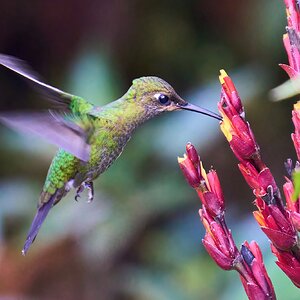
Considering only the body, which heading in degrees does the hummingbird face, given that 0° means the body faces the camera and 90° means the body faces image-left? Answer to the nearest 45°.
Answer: approximately 270°

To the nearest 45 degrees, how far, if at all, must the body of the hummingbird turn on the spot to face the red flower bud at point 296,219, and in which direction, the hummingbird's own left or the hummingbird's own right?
approximately 45° to the hummingbird's own right

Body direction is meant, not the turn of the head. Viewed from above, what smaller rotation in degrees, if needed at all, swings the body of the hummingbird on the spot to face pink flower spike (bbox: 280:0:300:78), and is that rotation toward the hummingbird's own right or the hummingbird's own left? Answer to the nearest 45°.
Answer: approximately 45° to the hummingbird's own right

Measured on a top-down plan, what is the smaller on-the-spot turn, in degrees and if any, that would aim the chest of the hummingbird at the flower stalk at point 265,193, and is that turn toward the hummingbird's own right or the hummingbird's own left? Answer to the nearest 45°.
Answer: approximately 45° to the hummingbird's own right
